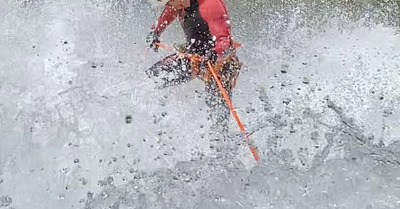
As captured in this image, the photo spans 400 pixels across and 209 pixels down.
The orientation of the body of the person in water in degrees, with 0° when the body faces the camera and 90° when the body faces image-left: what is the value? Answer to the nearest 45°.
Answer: approximately 45°
